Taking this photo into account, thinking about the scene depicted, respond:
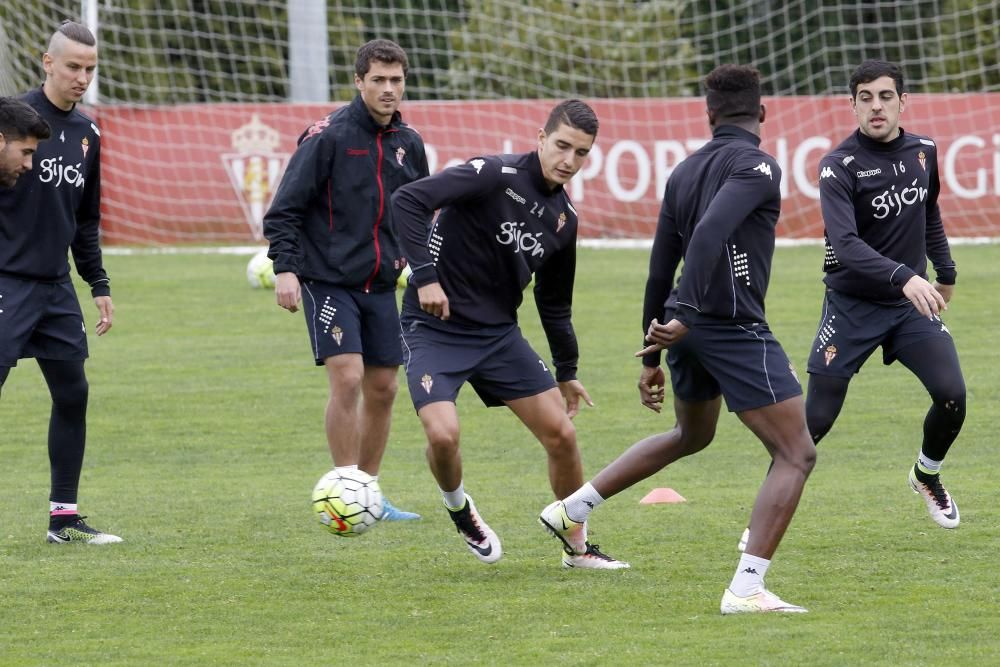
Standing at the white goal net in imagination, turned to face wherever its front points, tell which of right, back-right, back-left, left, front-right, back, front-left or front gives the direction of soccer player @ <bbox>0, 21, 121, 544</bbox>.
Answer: front

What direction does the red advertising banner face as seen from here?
toward the camera

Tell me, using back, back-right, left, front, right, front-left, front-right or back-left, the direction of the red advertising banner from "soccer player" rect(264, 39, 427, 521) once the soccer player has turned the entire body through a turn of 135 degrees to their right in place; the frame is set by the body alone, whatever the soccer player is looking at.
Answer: right

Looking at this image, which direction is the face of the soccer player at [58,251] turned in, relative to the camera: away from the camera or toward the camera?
toward the camera

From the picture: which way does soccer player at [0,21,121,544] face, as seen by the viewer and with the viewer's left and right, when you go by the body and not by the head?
facing the viewer and to the right of the viewer

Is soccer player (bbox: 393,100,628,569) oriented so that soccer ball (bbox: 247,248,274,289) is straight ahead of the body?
no

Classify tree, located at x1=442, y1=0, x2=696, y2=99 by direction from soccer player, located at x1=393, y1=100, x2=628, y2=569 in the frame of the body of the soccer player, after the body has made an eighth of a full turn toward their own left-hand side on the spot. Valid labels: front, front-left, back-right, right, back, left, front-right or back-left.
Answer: left

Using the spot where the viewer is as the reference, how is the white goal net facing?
facing the viewer

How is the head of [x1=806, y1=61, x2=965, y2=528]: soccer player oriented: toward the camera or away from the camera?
toward the camera

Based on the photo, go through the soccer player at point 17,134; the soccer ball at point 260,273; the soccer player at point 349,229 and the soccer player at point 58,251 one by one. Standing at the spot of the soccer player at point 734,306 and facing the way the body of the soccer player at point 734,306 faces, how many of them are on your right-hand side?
0

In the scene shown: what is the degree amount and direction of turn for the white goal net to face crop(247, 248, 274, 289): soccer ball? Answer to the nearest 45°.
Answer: approximately 45° to its right

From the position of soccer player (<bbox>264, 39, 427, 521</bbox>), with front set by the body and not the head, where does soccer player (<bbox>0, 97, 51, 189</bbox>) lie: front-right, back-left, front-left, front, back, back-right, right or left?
right

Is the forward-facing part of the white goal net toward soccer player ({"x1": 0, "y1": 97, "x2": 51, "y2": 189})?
yes

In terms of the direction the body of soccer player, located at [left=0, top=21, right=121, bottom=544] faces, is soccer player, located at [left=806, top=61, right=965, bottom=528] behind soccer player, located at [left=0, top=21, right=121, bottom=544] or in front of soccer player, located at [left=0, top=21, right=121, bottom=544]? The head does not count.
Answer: in front

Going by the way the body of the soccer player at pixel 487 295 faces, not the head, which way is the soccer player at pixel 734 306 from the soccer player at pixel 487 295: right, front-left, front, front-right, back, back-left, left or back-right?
front

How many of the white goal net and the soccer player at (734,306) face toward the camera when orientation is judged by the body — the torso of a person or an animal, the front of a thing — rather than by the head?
1

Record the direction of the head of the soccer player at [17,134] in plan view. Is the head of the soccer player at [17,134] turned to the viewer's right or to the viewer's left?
to the viewer's right

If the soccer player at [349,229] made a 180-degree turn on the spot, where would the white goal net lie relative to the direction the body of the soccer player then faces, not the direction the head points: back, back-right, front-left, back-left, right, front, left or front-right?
front-right
